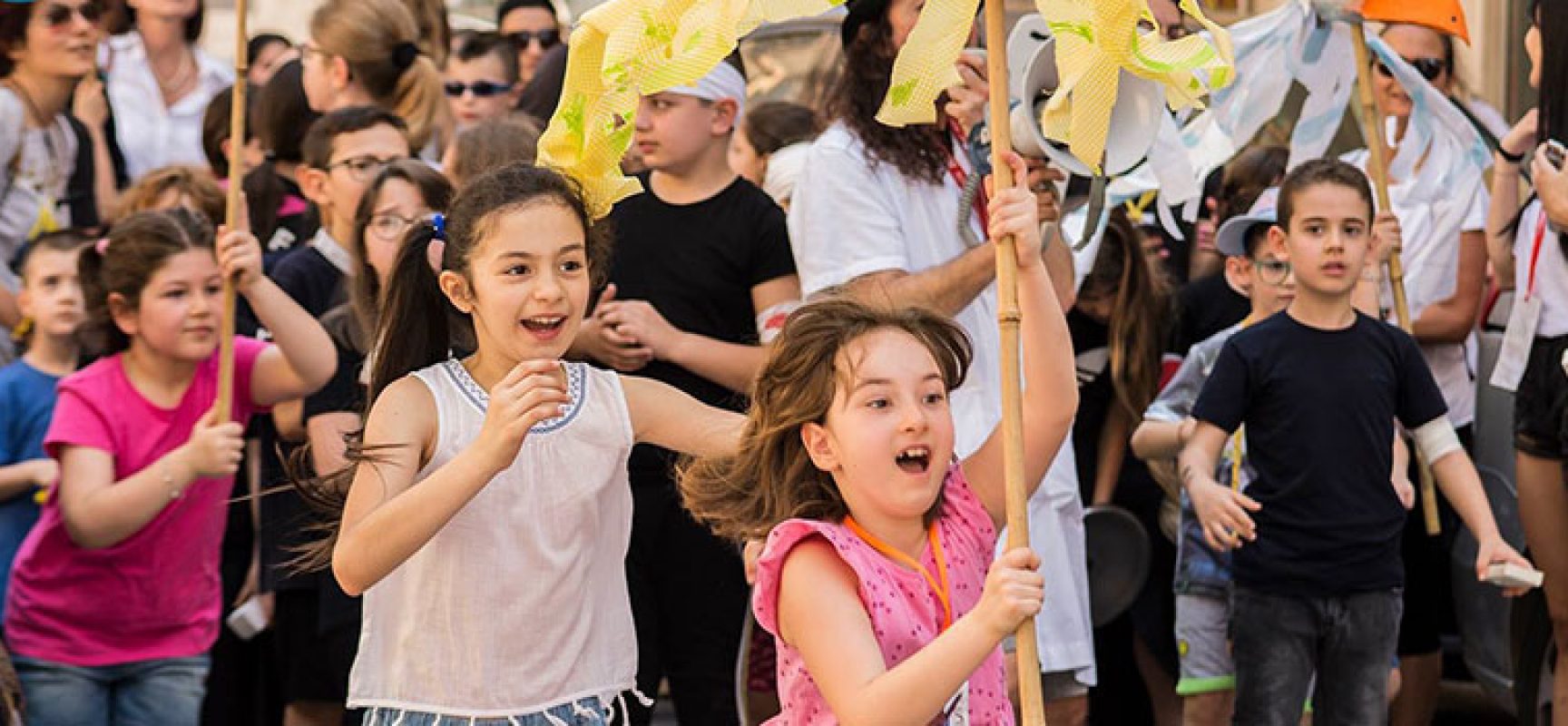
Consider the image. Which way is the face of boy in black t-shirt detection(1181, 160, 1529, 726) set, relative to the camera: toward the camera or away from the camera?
toward the camera

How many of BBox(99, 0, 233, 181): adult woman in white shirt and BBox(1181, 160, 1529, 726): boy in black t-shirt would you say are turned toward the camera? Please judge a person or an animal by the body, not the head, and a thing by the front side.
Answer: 2

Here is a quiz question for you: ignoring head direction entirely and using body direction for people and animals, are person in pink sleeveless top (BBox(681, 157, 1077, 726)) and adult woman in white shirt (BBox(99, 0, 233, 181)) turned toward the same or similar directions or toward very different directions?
same or similar directions

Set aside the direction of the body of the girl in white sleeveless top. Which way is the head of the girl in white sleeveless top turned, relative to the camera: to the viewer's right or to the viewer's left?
to the viewer's right

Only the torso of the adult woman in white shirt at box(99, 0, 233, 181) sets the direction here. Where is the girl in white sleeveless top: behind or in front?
in front

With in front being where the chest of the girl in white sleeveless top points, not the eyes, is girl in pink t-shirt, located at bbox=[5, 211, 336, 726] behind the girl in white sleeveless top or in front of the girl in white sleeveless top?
behind

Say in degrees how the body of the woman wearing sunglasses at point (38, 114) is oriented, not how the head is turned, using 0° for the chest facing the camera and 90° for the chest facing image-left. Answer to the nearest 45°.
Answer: approximately 315°

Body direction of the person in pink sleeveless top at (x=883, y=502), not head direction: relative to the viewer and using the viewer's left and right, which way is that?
facing the viewer and to the right of the viewer

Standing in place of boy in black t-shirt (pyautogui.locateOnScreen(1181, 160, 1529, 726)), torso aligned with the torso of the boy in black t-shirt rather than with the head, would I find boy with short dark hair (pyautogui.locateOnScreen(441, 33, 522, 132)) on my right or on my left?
on my right

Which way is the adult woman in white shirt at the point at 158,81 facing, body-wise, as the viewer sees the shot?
toward the camera

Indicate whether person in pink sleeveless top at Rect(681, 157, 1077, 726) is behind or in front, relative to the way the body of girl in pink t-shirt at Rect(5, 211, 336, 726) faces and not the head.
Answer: in front

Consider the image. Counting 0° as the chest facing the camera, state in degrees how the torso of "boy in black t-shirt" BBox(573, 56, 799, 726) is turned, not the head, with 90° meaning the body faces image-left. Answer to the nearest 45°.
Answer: approximately 45°

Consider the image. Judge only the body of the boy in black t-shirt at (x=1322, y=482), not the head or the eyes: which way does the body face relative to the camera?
toward the camera
